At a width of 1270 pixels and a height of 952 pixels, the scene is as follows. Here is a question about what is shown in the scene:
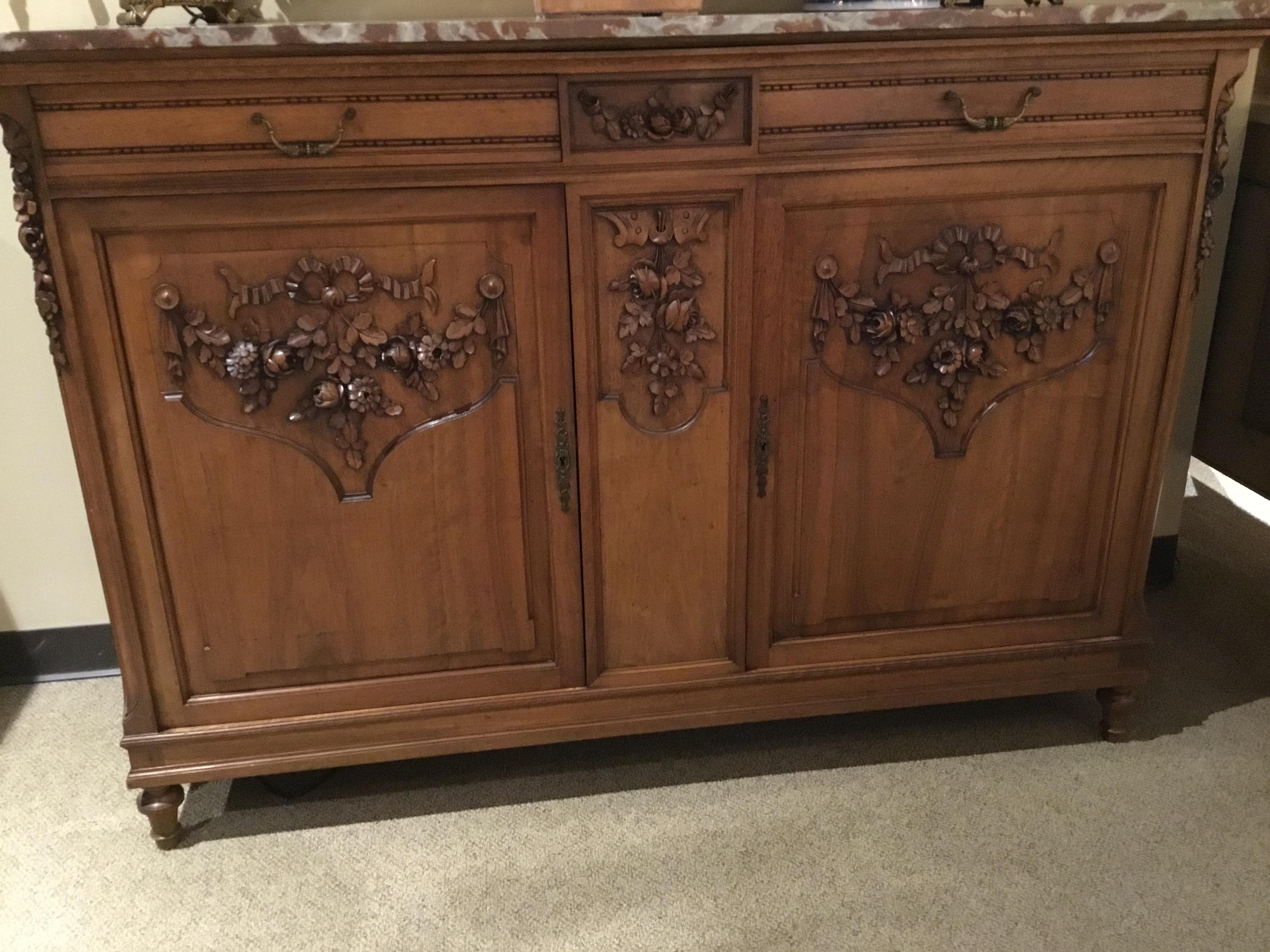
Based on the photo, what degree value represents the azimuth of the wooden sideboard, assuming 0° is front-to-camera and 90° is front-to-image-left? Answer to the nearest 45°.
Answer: approximately 0°
